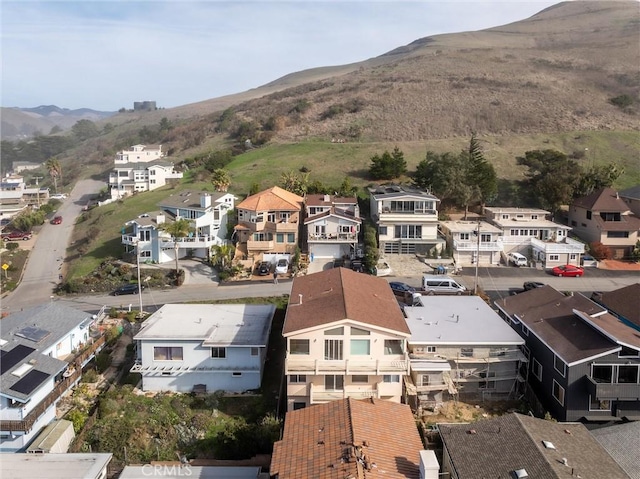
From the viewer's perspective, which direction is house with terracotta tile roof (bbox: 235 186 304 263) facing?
toward the camera

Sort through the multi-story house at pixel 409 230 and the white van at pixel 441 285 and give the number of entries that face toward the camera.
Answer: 1

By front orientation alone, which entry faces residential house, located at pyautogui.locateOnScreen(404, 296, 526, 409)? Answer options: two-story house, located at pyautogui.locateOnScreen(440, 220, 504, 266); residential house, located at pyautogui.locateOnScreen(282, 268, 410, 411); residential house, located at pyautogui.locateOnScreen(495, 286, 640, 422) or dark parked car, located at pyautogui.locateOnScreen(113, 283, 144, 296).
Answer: the two-story house

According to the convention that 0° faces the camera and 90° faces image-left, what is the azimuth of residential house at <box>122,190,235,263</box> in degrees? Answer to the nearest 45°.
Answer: approximately 0°

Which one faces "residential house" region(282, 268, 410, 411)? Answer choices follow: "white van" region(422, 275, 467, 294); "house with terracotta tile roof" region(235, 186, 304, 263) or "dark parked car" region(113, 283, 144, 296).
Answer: the house with terracotta tile roof

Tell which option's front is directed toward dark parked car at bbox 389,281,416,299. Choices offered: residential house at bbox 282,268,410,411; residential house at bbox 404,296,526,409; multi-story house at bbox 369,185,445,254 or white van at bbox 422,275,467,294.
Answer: the multi-story house

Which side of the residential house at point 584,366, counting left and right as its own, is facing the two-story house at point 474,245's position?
front

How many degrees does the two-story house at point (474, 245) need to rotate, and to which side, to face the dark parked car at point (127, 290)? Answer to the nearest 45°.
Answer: approximately 45° to its right

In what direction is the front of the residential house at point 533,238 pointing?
toward the camera

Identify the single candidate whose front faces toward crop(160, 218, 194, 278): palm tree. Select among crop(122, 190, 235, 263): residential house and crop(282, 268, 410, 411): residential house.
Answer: crop(122, 190, 235, 263): residential house

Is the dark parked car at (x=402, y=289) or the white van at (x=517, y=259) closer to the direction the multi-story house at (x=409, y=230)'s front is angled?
the dark parked car

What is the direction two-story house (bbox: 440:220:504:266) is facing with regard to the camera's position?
facing the viewer

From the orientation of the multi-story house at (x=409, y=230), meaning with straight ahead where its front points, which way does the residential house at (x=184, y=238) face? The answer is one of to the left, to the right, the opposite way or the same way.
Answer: the same way

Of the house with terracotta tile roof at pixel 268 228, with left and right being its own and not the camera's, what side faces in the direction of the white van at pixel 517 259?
left

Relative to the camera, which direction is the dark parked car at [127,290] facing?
to the viewer's left
